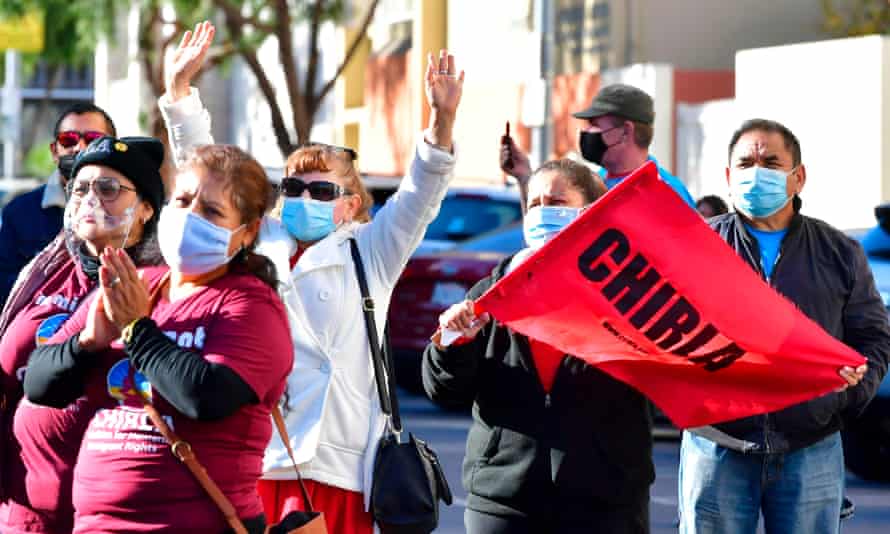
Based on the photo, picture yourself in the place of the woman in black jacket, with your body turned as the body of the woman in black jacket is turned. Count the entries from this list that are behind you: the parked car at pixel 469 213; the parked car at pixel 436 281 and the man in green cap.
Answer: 3

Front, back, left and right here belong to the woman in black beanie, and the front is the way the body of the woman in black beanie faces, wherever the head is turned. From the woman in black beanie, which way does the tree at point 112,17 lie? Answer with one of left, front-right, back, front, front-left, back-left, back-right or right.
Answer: back-right

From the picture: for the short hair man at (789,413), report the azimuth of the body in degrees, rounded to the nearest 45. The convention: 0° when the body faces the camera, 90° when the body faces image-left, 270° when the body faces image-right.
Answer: approximately 45°

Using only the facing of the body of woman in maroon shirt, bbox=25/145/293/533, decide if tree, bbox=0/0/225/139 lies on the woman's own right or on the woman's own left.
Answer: on the woman's own right
